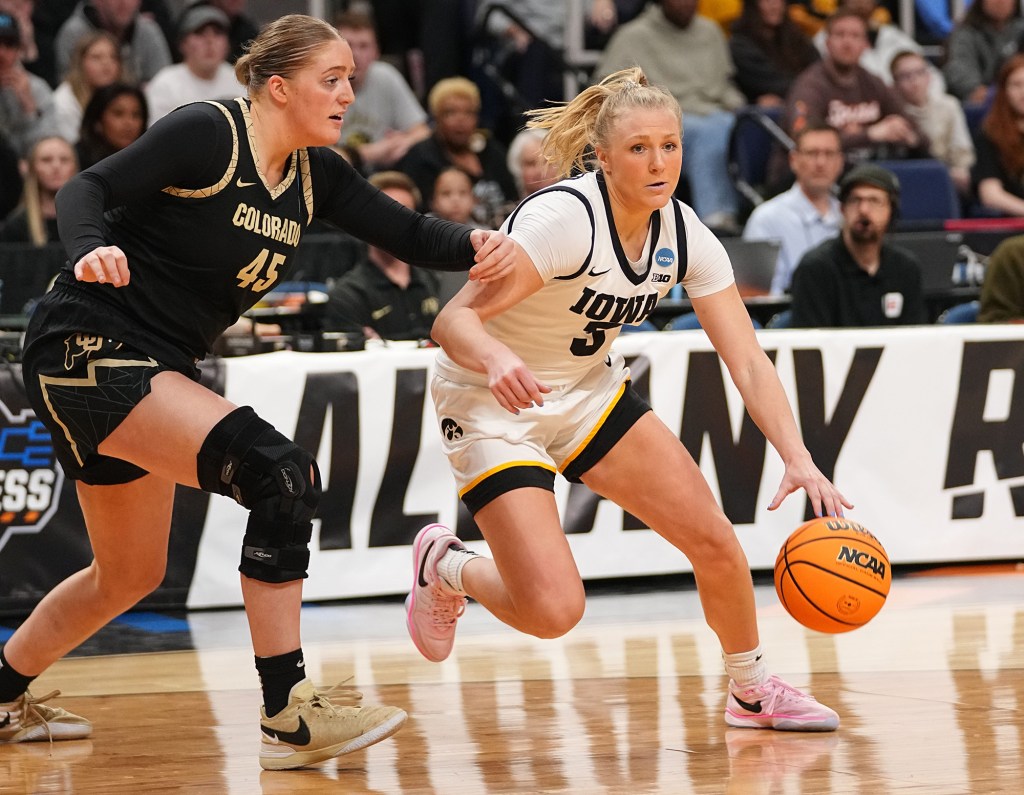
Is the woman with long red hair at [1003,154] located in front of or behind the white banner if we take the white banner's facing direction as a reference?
behind

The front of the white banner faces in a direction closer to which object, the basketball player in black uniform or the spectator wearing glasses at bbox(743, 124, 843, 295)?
the basketball player in black uniform

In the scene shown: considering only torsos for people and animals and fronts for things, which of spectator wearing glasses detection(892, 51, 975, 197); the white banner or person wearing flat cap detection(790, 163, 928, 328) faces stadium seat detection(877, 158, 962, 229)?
the spectator wearing glasses

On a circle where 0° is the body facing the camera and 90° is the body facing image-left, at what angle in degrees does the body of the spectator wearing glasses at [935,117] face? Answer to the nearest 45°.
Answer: approximately 0°

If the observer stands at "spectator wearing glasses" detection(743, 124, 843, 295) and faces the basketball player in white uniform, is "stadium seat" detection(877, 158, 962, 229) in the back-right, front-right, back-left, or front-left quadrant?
back-left

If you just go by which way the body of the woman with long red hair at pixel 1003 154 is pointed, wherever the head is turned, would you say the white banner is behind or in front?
in front

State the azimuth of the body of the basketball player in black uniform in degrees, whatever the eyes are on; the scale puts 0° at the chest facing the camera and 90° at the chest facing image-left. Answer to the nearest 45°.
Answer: approximately 315°

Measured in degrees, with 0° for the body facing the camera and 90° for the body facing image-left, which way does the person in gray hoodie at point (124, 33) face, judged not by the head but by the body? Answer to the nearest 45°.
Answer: approximately 0°

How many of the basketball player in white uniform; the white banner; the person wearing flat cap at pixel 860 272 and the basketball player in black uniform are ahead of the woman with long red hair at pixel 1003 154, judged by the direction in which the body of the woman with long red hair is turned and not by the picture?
4
